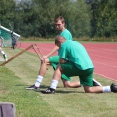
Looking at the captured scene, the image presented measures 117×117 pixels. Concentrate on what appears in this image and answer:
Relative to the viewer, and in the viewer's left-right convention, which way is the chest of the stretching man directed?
facing to the left of the viewer

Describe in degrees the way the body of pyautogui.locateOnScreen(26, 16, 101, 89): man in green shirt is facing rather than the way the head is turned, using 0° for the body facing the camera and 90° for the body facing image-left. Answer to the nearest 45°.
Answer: approximately 90°
